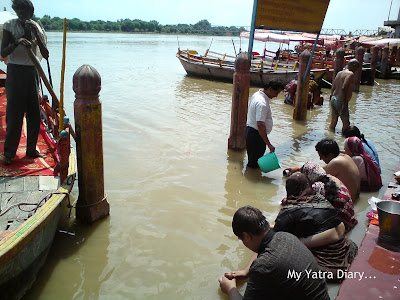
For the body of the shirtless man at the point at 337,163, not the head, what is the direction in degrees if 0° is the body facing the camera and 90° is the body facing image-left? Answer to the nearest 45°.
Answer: approximately 90°

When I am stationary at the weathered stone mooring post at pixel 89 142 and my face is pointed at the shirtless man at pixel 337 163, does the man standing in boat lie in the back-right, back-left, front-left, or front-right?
back-left

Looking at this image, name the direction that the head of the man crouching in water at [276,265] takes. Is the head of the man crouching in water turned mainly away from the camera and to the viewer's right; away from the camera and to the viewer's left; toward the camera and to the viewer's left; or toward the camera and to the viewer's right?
away from the camera and to the viewer's left

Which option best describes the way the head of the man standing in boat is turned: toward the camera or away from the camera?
toward the camera

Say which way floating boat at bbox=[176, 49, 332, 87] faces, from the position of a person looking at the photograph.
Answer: facing to the left of the viewer

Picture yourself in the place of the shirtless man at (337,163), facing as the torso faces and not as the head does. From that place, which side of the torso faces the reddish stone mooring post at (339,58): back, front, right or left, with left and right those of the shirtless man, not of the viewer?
right

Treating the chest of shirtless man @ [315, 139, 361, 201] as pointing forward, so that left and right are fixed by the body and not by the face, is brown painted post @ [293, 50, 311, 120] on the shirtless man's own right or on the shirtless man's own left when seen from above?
on the shirtless man's own right

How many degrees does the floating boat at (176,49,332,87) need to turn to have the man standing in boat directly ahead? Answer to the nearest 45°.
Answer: approximately 90° to its left

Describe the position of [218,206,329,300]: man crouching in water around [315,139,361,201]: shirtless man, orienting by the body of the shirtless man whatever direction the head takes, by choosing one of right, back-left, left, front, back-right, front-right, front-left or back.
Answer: left

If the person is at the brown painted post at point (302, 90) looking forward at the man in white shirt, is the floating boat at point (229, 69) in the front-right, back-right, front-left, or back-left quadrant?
back-right

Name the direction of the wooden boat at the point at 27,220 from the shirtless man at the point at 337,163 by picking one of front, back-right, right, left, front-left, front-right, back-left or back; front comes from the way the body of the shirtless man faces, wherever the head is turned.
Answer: front-left

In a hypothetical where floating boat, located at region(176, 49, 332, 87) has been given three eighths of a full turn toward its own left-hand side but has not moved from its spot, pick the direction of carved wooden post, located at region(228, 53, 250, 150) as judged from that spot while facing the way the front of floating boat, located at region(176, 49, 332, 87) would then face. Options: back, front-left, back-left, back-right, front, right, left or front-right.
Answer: front-right

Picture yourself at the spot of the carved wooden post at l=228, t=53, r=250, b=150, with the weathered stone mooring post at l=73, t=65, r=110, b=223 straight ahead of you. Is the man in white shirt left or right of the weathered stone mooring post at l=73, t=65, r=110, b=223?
left
